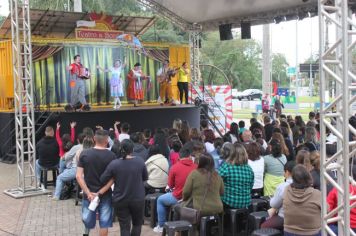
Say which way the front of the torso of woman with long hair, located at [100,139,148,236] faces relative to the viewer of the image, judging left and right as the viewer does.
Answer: facing away from the viewer

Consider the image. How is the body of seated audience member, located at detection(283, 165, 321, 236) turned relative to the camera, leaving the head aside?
away from the camera

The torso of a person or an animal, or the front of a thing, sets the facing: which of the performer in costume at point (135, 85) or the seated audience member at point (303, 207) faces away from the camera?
the seated audience member

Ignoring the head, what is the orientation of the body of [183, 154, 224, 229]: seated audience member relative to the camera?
away from the camera

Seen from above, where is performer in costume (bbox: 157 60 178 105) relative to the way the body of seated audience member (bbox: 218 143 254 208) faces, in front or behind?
in front

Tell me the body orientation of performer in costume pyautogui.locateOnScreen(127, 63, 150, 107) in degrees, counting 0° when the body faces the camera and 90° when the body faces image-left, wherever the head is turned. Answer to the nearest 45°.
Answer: approximately 315°

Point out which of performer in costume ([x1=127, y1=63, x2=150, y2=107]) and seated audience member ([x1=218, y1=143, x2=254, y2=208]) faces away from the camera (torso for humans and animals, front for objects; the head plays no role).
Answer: the seated audience member

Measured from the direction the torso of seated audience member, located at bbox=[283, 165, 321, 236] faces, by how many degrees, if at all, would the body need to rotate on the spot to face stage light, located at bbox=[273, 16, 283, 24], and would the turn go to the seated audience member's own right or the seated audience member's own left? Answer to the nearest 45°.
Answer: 0° — they already face it

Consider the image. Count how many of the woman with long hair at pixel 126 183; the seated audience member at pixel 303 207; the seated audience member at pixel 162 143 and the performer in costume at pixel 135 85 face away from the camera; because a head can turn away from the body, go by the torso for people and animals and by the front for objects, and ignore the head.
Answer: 3

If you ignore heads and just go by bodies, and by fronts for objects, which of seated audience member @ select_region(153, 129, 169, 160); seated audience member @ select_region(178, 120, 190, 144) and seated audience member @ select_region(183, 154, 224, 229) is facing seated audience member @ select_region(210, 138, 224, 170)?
seated audience member @ select_region(183, 154, 224, 229)

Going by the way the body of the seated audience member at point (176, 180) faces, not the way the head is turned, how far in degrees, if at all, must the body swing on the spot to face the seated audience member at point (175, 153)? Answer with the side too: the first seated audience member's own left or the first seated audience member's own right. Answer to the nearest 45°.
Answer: approximately 45° to the first seated audience member's own right

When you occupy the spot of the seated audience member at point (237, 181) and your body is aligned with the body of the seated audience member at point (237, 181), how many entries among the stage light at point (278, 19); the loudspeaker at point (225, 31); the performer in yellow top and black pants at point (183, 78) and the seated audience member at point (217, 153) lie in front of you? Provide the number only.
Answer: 4

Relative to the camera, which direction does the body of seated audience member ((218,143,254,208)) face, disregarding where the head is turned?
away from the camera

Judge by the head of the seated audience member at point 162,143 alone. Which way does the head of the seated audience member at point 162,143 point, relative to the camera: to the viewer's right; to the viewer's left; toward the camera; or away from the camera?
away from the camera

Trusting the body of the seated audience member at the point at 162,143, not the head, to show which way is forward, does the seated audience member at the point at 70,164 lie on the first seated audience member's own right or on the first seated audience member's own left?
on the first seated audience member's own left

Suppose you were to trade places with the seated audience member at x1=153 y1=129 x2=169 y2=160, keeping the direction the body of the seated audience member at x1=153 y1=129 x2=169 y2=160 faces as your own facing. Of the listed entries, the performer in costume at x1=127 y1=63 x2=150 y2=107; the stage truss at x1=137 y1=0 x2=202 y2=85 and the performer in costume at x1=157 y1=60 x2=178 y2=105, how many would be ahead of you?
3

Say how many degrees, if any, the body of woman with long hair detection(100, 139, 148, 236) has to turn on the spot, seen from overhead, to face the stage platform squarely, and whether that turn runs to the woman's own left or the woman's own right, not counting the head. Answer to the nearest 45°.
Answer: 0° — they already face it
